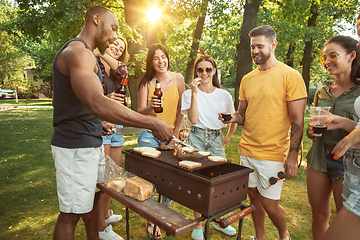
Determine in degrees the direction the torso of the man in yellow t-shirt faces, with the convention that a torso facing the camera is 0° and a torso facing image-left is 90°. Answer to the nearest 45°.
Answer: approximately 45°

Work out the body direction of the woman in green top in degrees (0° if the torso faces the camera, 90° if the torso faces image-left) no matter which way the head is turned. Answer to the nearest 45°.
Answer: approximately 45°

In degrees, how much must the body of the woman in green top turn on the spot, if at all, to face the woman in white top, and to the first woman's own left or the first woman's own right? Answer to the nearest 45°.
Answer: approximately 45° to the first woman's own right

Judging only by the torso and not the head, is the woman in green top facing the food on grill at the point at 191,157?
yes

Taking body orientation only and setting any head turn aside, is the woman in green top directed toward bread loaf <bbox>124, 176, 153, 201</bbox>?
yes

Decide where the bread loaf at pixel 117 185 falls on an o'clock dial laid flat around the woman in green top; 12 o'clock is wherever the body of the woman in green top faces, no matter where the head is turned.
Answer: The bread loaf is roughly at 12 o'clock from the woman in green top.

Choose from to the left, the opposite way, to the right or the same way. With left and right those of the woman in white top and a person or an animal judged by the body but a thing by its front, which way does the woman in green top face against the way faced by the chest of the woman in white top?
to the right

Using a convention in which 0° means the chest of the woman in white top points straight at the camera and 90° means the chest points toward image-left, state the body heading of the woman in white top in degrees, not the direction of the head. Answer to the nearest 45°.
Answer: approximately 0°
